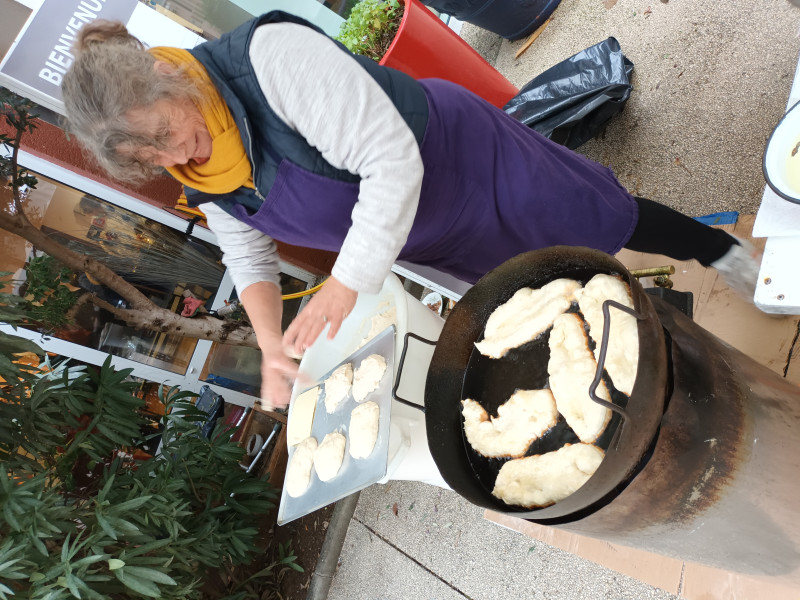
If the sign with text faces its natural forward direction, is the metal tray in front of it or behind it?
in front

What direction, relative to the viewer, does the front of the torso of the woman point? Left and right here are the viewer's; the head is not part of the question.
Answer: facing the viewer and to the left of the viewer

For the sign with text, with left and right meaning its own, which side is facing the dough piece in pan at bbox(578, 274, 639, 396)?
front

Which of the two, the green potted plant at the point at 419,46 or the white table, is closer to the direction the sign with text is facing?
the white table

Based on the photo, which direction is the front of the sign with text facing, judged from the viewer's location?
facing the viewer

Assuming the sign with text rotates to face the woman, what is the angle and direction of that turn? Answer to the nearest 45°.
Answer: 0° — it already faces them

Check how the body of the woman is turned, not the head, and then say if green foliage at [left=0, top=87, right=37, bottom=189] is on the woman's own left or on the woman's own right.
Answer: on the woman's own right

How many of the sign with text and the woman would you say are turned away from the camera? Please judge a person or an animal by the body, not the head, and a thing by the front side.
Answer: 0
